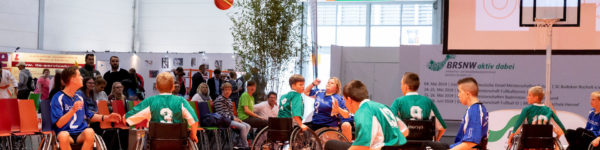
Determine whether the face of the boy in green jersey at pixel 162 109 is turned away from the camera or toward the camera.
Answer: away from the camera

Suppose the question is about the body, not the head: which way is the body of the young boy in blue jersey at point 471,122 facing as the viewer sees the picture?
to the viewer's left

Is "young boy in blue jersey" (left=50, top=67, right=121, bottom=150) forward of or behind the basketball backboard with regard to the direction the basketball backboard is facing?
forward

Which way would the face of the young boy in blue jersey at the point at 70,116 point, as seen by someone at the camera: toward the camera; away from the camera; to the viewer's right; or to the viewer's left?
to the viewer's right

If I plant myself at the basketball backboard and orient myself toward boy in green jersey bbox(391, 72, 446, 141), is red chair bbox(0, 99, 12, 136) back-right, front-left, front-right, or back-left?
front-right

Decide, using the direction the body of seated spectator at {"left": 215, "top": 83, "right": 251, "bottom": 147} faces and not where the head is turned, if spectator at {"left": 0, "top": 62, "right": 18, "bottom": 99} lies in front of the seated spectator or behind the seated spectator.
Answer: behind

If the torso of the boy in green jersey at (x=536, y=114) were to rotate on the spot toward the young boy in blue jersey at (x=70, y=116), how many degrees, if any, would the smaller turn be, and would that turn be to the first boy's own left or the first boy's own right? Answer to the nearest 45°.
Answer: approximately 135° to the first boy's own left

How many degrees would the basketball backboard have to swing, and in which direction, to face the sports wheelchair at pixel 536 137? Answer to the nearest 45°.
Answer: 0° — it already faces it

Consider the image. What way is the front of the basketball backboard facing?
toward the camera

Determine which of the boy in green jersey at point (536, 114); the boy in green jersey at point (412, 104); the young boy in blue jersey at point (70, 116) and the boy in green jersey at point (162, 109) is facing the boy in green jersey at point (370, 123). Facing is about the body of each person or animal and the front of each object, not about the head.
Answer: the young boy in blue jersey

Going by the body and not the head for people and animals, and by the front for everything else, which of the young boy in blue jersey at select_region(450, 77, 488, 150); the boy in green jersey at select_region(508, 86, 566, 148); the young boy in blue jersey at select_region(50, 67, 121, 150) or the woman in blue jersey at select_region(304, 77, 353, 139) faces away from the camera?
the boy in green jersey

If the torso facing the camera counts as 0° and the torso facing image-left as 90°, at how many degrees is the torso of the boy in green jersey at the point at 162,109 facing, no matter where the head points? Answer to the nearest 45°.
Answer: approximately 180°

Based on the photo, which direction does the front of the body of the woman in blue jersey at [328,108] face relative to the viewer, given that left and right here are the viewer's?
facing the viewer and to the left of the viewer

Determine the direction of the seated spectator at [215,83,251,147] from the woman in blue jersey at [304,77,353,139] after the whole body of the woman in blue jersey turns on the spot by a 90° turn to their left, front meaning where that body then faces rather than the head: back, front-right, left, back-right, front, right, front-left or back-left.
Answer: back

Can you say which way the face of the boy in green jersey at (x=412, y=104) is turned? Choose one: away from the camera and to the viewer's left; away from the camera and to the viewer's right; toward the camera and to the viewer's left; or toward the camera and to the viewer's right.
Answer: away from the camera and to the viewer's left
